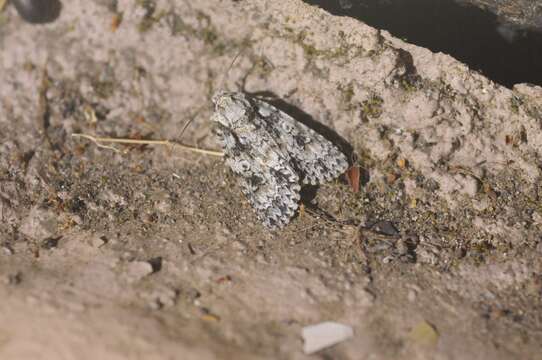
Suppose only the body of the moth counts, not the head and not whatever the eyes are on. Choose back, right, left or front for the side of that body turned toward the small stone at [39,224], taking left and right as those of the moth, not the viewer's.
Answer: left

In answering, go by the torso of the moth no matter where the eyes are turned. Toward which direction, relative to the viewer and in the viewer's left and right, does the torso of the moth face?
facing away from the viewer and to the left of the viewer

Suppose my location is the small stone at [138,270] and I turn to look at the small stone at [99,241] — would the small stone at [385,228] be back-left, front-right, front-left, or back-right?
back-right

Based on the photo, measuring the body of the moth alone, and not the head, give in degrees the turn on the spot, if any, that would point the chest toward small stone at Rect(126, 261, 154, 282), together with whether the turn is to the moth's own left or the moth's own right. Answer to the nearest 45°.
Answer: approximately 90° to the moth's own left

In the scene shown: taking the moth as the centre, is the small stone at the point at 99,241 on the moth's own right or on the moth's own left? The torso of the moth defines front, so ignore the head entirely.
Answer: on the moth's own left

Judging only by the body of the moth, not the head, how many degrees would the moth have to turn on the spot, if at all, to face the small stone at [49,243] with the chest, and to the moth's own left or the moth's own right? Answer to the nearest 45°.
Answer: approximately 90° to the moth's own left

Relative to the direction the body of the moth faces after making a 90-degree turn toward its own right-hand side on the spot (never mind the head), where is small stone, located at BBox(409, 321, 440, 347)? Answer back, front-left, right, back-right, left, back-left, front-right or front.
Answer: right
